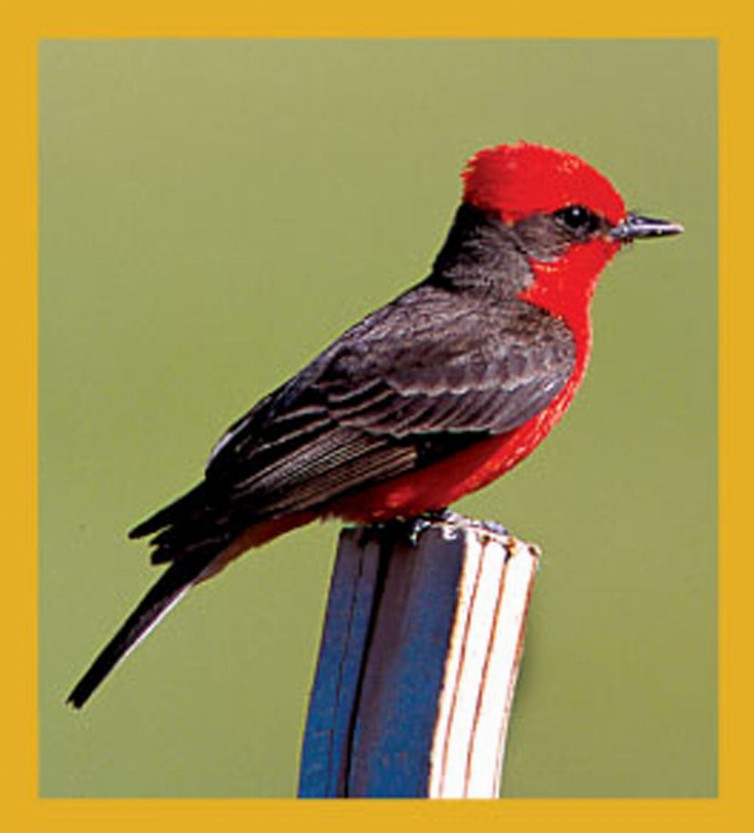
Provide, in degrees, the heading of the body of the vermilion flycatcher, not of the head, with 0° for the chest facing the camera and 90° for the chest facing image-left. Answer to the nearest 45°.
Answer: approximately 270°
